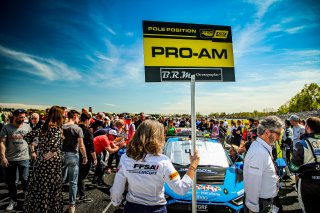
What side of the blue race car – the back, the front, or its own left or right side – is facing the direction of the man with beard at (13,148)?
right

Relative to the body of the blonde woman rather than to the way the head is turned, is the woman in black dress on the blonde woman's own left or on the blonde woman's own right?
on the blonde woman's own left

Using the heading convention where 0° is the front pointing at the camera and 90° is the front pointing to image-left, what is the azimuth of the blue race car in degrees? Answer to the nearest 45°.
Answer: approximately 0°

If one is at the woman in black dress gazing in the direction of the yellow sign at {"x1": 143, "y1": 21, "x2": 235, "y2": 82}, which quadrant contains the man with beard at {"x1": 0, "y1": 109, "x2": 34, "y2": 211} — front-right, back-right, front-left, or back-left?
back-left

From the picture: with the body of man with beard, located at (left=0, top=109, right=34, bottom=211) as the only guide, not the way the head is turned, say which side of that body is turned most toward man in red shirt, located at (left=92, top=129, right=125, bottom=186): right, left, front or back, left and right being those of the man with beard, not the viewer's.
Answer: left

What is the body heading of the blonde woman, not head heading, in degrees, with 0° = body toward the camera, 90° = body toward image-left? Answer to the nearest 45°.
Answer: approximately 180°

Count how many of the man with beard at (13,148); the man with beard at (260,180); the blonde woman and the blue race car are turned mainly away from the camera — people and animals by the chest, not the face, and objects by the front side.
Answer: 1

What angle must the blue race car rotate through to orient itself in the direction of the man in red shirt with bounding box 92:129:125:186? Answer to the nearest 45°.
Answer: approximately 135° to its right

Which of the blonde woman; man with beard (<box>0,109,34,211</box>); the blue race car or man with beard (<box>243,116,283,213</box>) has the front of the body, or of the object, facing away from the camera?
the blonde woman

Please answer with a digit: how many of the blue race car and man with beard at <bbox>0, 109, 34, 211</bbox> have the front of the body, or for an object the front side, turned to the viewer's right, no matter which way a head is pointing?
0

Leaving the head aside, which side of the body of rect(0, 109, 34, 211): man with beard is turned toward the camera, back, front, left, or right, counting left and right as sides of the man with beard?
front
